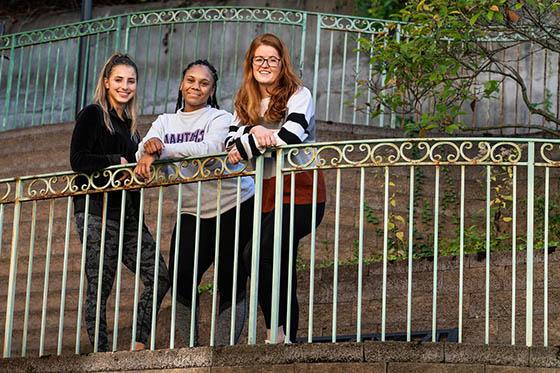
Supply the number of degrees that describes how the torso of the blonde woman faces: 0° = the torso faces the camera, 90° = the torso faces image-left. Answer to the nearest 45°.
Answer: approximately 315°

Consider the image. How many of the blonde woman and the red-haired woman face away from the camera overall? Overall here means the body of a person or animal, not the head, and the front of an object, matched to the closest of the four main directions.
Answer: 0

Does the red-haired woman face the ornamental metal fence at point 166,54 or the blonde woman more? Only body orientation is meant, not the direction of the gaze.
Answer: the blonde woman

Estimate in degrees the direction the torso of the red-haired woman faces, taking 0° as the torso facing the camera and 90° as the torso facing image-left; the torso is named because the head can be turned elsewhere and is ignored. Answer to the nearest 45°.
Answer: approximately 45°

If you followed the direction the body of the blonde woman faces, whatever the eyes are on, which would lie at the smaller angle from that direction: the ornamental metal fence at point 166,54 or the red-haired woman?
the red-haired woman
